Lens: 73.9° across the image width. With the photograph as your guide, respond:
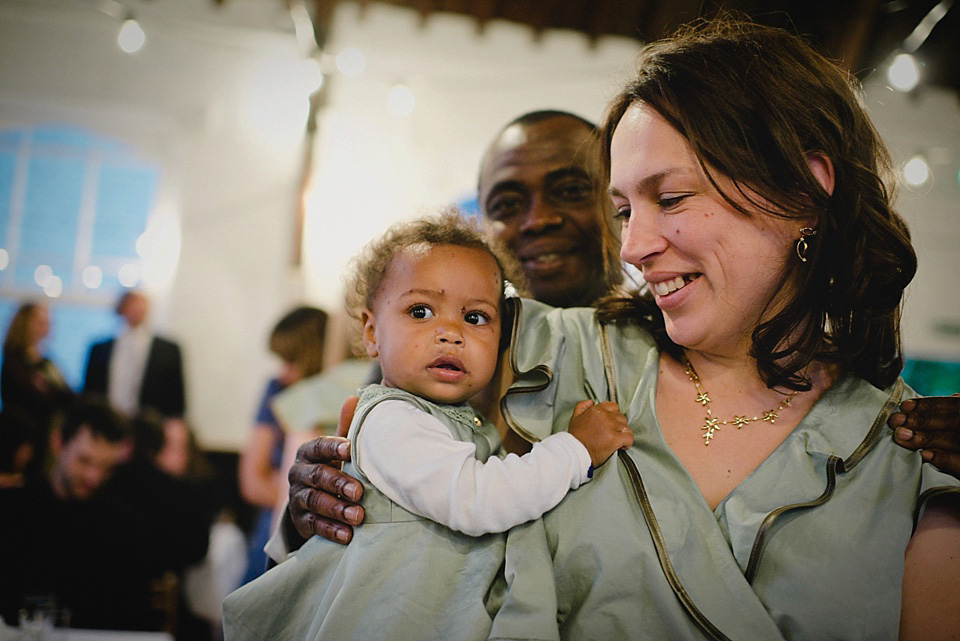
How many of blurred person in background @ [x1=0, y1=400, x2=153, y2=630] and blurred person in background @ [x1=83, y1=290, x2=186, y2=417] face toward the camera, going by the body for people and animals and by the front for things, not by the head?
2

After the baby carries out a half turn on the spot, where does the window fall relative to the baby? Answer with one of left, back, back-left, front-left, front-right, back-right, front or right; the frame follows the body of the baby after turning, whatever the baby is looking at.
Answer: front

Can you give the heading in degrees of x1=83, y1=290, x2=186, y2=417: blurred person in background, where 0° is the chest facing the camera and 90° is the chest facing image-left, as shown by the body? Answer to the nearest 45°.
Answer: approximately 0°

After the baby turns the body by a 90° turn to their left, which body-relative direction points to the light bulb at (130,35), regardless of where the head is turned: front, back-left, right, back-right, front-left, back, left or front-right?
left

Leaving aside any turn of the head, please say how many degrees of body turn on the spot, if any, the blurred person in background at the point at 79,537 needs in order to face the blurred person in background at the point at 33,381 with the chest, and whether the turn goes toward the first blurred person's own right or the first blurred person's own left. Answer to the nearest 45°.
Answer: approximately 180°

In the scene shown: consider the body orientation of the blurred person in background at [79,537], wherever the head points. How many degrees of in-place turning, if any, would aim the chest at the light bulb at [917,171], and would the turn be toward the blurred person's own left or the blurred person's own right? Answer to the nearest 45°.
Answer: approximately 90° to the blurred person's own left

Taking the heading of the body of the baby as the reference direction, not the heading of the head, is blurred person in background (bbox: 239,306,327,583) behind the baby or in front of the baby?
behind

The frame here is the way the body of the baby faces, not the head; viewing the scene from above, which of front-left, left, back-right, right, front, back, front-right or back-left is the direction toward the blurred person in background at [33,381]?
back

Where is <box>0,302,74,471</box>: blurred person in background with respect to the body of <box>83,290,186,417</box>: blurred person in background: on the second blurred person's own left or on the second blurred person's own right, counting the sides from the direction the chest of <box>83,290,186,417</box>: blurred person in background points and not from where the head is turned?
on the second blurred person's own right
